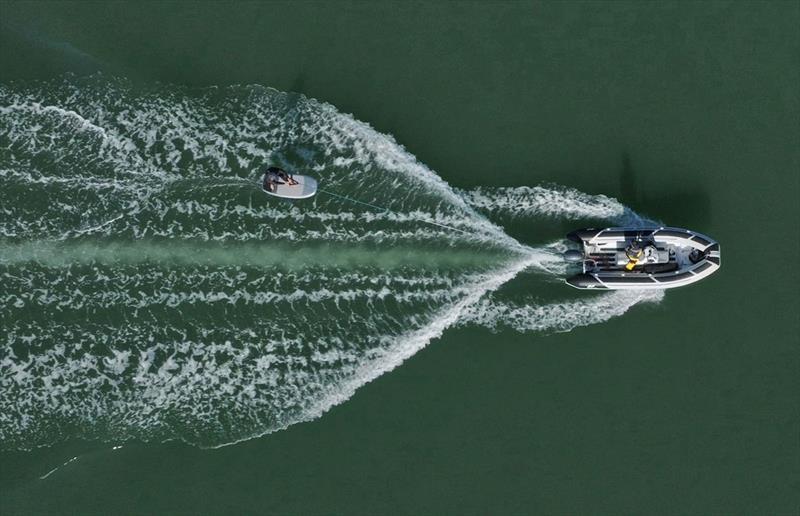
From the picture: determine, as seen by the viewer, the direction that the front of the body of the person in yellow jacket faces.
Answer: to the viewer's right

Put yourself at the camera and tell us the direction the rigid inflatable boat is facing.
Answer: facing to the right of the viewer

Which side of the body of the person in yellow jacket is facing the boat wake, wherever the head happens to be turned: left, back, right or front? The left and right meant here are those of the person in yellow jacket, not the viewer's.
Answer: back

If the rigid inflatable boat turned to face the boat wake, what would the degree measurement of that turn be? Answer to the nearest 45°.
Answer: approximately 180°
